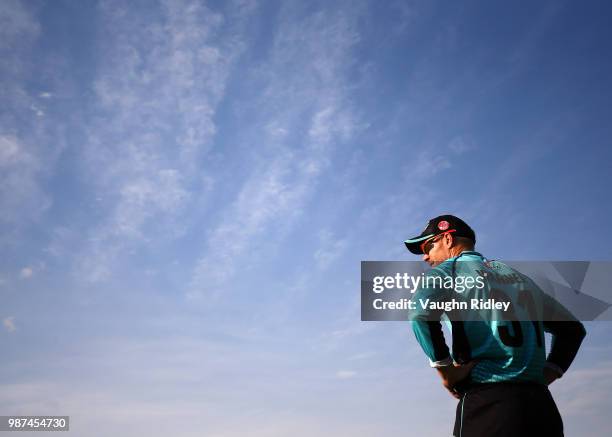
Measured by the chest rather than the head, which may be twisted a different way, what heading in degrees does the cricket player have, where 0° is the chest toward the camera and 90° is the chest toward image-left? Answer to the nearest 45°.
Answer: approximately 135°
